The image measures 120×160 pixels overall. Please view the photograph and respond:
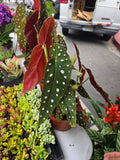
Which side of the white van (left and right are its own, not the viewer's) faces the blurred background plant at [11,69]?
back

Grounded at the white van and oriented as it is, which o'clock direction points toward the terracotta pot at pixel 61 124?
The terracotta pot is roughly at 6 o'clock from the white van.

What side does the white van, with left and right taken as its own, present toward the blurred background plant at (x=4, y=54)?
back

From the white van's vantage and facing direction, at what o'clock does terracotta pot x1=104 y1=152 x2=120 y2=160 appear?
The terracotta pot is roughly at 6 o'clock from the white van.

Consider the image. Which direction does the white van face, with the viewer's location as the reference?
facing away from the viewer
